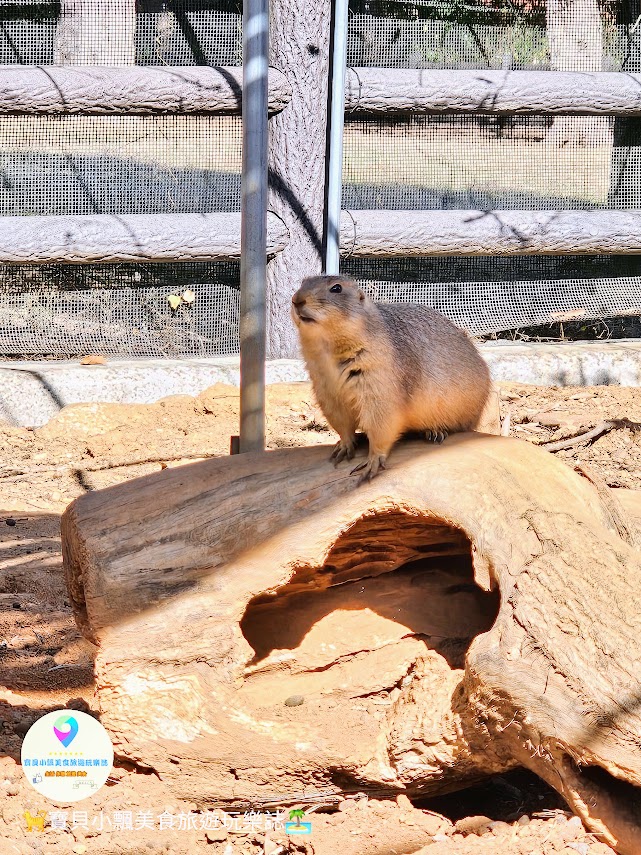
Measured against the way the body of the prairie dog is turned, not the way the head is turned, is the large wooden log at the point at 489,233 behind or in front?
behind

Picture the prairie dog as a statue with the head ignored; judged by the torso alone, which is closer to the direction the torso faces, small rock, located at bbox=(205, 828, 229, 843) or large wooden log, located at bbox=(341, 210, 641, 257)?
the small rock

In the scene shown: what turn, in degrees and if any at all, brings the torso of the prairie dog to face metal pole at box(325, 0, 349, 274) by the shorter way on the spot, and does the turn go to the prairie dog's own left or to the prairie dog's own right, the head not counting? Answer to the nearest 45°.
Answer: approximately 135° to the prairie dog's own right

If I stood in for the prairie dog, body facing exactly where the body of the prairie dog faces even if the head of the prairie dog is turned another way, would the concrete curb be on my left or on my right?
on my right

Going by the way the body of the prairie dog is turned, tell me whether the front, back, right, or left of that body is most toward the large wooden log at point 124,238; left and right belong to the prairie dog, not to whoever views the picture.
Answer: right

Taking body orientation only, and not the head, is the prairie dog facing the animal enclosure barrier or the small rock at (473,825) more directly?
the small rock

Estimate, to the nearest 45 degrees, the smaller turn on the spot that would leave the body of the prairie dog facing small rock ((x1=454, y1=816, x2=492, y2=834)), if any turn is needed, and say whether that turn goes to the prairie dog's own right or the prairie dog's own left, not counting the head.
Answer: approximately 45° to the prairie dog's own left

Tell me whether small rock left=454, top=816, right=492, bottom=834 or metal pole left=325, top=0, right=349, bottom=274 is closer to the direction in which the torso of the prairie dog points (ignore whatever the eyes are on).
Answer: the small rock

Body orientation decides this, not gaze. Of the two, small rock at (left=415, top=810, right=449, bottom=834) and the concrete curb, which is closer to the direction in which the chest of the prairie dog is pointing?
the small rock

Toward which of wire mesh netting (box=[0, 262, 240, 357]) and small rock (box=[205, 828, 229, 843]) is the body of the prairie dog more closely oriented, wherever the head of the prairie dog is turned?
the small rock

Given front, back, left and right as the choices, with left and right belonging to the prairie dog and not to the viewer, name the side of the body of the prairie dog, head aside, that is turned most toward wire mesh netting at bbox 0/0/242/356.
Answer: right

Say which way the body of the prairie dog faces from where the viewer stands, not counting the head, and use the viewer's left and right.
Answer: facing the viewer and to the left of the viewer
